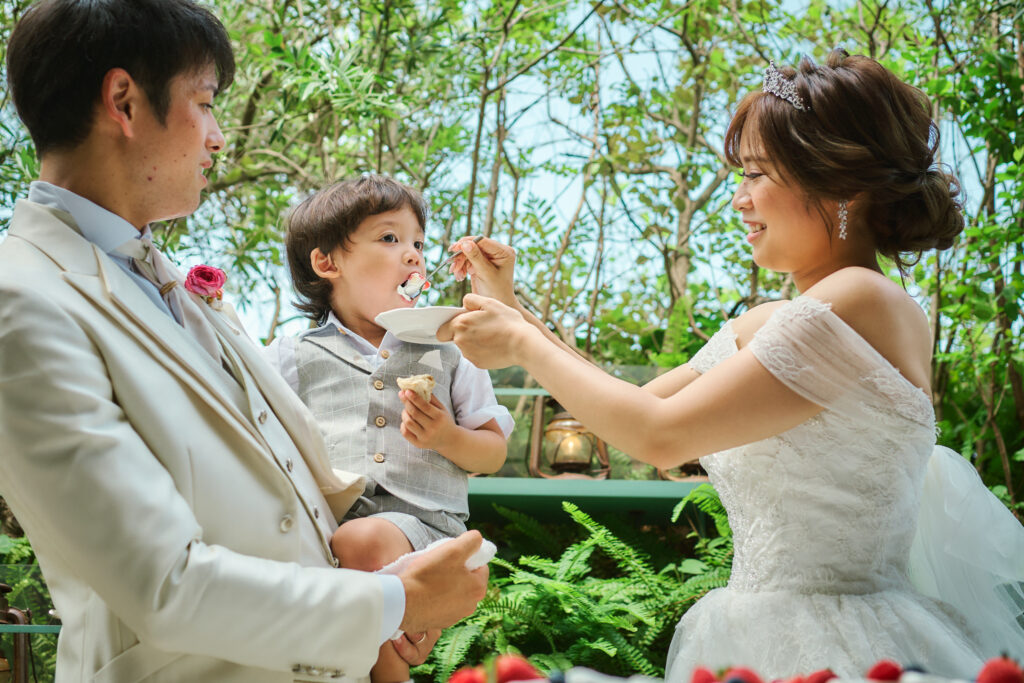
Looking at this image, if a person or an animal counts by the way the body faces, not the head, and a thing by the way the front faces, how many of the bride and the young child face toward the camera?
1

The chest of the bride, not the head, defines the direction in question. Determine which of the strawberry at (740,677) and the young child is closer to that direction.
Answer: the young child

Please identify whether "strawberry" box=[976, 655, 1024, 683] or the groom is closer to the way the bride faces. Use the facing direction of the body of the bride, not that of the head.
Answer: the groom

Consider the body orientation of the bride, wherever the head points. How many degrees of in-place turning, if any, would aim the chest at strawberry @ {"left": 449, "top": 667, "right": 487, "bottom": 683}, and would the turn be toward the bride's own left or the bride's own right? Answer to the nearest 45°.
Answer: approximately 90° to the bride's own left

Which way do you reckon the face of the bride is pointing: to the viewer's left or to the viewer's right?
to the viewer's left

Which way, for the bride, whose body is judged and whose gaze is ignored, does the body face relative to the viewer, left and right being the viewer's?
facing to the left of the viewer

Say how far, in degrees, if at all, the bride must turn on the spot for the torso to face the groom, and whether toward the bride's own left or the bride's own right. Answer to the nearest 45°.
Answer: approximately 45° to the bride's own left

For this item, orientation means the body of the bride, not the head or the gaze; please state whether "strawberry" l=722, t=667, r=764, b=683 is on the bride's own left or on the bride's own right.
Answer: on the bride's own left

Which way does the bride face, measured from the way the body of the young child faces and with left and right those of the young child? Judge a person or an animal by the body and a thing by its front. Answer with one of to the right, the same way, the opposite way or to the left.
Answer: to the right
